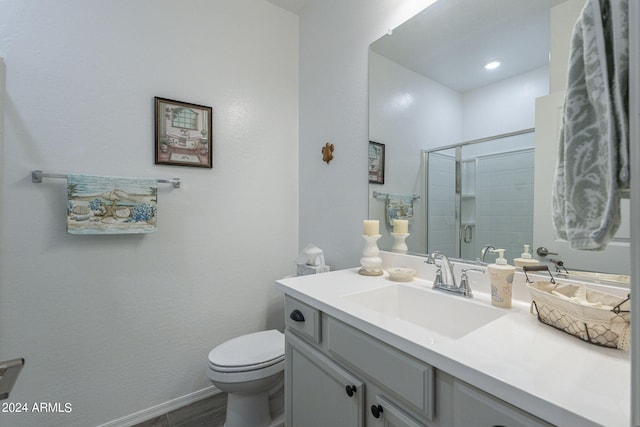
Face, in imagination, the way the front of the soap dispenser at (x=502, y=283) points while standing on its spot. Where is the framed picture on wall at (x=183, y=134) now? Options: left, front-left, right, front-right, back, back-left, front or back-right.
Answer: front-right

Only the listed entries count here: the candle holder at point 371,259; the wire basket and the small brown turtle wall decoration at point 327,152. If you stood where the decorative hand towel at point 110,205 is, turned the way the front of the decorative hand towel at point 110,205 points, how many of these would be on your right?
0

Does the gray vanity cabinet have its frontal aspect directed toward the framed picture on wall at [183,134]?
no

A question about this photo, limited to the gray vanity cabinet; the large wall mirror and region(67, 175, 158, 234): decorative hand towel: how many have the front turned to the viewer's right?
0

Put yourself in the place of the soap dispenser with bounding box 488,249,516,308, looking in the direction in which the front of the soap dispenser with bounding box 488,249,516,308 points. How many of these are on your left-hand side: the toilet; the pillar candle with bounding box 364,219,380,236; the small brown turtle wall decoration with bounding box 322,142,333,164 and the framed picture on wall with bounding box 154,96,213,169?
0

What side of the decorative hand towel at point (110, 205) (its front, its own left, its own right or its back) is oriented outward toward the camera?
front

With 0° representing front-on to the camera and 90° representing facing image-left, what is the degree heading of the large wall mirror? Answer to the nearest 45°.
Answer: approximately 45°

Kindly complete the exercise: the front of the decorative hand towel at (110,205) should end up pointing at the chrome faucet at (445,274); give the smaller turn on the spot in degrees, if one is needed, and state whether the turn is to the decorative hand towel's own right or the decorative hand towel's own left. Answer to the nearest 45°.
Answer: approximately 45° to the decorative hand towel's own left

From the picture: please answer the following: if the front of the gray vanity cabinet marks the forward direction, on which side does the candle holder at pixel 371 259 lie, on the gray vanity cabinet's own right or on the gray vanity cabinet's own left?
on the gray vanity cabinet's own right

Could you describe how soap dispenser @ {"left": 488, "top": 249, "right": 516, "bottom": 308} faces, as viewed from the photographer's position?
facing the viewer and to the left of the viewer

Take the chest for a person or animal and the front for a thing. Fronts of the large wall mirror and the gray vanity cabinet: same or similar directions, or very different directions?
same or similar directions

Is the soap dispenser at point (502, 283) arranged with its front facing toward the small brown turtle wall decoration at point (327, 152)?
no

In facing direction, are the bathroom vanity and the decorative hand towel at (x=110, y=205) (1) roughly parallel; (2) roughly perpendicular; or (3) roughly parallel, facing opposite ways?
roughly perpendicular

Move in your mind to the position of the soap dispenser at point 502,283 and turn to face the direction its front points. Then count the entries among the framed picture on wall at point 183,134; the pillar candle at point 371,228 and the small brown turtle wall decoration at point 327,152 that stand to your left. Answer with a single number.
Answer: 0

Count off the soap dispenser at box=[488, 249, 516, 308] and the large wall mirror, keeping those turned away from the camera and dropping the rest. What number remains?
0

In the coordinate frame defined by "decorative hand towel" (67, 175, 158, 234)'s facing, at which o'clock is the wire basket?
The wire basket is roughly at 11 o'clock from the decorative hand towel.

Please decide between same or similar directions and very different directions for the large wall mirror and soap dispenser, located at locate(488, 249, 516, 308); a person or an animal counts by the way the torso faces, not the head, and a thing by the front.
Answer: same or similar directions

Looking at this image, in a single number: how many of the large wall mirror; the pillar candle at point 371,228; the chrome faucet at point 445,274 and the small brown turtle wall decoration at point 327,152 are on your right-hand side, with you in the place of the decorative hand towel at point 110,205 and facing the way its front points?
0

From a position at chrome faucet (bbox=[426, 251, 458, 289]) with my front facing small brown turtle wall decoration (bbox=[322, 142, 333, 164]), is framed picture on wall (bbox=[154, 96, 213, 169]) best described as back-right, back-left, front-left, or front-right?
front-left
